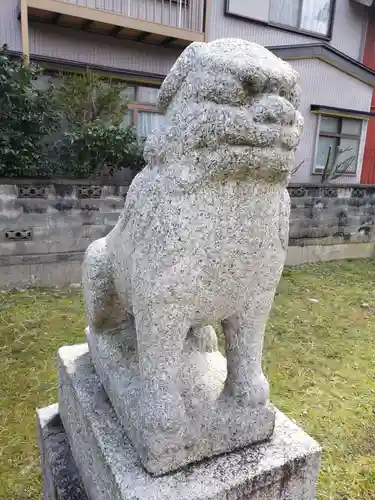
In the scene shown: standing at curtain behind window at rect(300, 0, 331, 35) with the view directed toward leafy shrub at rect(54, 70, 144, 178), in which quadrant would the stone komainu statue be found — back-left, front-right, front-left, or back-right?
front-left

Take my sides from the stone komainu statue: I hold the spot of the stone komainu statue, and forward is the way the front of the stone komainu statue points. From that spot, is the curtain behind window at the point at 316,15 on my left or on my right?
on my left

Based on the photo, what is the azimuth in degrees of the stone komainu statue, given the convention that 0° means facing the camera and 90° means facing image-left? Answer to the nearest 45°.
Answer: approximately 315°

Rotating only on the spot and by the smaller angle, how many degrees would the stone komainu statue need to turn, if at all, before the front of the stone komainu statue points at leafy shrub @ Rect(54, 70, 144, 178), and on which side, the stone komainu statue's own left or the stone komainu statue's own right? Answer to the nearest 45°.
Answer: approximately 135° to the stone komainu statue's own left

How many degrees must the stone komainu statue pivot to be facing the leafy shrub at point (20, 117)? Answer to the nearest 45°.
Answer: approximately 180°

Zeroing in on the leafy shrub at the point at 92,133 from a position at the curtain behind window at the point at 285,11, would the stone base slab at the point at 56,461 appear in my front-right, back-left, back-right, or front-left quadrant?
front-left

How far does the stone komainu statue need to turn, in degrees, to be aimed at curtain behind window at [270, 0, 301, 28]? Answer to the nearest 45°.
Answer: approximately 135° to its left

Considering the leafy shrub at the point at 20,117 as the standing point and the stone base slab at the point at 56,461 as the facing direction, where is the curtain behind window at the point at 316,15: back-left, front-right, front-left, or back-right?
back-left

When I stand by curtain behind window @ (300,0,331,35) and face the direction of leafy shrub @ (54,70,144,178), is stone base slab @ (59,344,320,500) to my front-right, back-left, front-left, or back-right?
front-left

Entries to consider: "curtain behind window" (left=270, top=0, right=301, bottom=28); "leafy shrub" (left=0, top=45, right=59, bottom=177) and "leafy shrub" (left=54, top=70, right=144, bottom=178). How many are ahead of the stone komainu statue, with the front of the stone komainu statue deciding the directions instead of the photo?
0
